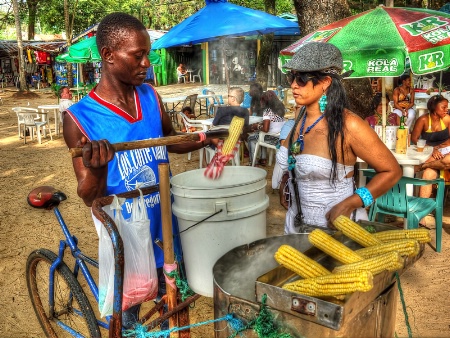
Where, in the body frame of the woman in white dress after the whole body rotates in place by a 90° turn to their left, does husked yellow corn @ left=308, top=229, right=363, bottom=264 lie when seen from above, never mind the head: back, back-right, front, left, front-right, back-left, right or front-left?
front-right

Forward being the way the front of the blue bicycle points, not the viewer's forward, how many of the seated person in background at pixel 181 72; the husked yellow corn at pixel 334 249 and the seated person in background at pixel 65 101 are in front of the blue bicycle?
1

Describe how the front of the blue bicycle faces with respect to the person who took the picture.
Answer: facing the viewer and to the right of the viewer

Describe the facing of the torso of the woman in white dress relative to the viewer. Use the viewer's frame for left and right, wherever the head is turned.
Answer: facing the viewer and to the left of the viewer

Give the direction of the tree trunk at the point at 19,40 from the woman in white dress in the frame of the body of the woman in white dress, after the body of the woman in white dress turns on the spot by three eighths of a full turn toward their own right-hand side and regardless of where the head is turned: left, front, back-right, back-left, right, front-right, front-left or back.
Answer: front-left

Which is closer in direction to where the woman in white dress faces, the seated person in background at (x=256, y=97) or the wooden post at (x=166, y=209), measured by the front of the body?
the wooden post

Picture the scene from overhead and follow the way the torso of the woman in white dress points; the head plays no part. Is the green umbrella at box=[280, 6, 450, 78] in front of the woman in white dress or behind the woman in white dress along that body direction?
behind

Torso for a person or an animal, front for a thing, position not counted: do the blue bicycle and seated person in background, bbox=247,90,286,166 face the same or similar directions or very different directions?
very different directions

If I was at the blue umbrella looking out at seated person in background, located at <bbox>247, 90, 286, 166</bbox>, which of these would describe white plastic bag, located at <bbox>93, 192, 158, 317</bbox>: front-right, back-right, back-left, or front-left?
front-right

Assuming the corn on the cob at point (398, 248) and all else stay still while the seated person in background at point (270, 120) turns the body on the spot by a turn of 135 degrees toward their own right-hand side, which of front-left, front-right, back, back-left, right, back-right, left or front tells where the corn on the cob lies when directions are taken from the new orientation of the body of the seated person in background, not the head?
back-right

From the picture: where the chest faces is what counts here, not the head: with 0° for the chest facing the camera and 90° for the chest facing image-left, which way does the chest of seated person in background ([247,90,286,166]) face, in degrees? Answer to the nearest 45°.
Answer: approximately 90°
